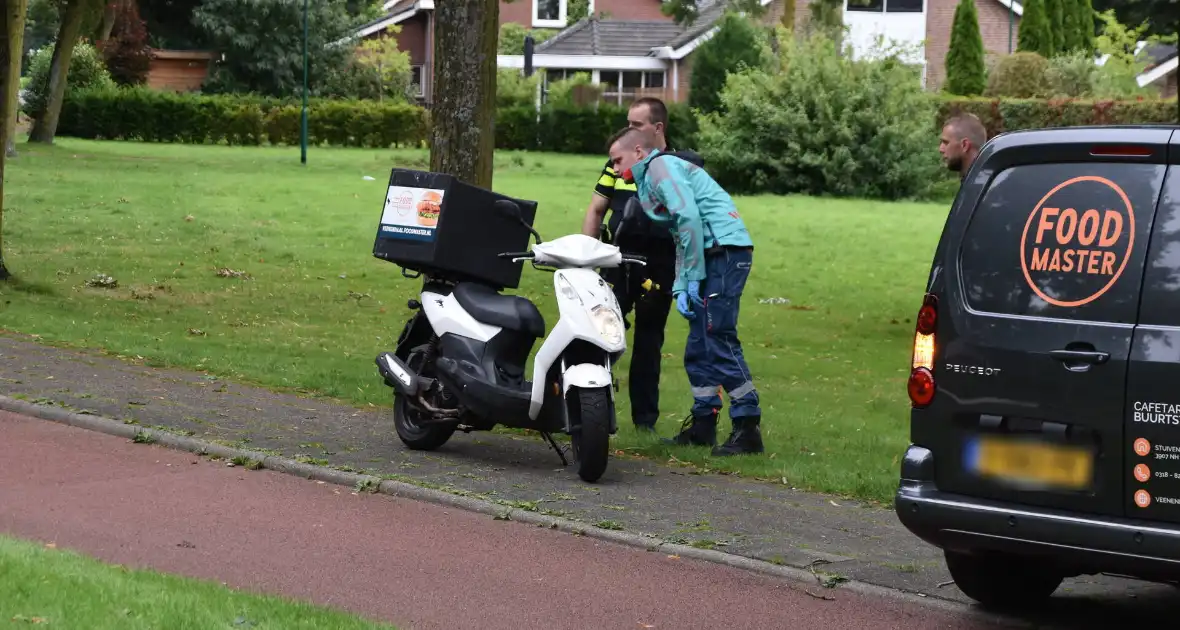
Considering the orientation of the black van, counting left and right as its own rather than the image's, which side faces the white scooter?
left

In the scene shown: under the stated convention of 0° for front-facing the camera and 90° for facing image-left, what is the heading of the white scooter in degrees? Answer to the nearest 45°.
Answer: approximately 315°

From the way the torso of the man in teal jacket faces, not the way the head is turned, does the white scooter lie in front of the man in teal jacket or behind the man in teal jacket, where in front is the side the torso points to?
in front

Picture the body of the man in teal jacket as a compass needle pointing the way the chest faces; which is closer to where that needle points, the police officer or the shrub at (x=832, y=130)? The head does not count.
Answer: the police officer

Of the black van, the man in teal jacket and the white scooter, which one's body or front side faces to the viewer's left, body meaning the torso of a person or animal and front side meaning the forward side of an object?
the man in teal jacket

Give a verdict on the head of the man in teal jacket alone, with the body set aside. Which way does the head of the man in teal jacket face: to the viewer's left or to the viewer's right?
to the viewer's left

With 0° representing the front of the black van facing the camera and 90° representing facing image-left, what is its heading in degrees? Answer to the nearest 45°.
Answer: approximately 225°

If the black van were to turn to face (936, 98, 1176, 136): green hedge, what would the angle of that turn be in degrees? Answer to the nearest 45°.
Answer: approximately 45° to its left

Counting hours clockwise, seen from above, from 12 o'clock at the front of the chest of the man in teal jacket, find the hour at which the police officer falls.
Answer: The police officer is roughly at 2 o'clock from the man in teal jacket.

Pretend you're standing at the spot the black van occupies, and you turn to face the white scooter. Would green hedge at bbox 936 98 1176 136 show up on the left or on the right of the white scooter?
right

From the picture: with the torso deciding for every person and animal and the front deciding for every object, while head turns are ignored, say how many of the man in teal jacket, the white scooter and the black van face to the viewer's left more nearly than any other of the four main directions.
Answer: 1

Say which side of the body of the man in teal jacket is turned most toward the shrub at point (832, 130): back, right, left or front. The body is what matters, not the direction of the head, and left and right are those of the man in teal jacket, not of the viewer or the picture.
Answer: right

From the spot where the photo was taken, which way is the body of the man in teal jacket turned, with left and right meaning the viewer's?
facing to the left of the viewer

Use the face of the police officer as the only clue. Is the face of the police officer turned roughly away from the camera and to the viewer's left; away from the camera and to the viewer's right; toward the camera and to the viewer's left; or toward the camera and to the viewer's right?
toward the camera and to the viewer's left

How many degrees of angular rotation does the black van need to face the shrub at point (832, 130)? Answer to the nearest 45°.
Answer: approximately 45° to its left

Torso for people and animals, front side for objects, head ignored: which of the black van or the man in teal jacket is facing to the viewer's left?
the man in teal jacket
